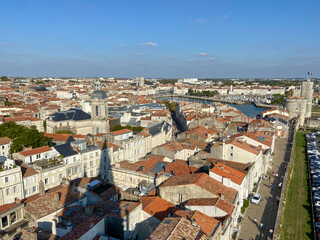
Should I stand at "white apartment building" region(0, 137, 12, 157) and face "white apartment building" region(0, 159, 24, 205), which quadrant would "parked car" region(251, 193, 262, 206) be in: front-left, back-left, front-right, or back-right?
front-left

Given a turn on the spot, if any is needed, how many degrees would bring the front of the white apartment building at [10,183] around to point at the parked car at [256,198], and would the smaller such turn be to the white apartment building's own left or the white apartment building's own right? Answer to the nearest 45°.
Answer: approximately 45° to the white apartment building's own left

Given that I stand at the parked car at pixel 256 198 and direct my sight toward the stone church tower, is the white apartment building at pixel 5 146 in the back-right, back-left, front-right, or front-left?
front-left

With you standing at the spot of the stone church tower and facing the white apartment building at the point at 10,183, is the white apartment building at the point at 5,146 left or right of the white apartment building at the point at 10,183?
right

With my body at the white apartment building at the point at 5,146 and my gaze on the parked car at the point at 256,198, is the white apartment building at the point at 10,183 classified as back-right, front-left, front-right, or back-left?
front-right

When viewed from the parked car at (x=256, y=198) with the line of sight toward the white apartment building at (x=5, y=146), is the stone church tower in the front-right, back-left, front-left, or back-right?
front-right

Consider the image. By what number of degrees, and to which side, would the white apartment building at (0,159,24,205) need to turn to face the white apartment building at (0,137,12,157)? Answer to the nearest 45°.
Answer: approximately 135° to its left

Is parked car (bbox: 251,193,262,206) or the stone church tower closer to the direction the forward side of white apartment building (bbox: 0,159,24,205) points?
the parked car

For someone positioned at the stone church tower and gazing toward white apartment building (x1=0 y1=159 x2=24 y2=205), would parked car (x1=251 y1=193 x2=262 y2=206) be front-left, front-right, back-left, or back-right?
front-left

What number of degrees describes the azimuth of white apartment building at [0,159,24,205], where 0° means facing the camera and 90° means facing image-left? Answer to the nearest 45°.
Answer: approximately 315°
